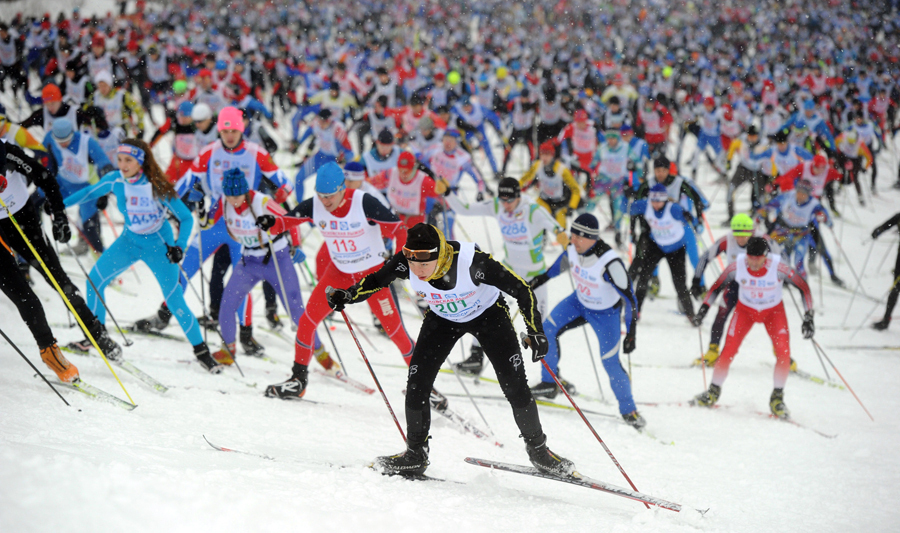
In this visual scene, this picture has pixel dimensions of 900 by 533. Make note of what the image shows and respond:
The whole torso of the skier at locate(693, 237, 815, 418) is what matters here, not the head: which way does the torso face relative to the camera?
toward the camera

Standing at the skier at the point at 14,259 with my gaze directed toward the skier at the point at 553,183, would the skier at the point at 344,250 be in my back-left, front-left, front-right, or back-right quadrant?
front-right

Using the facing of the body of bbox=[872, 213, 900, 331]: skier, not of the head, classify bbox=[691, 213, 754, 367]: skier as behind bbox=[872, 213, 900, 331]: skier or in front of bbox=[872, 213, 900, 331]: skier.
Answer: in front

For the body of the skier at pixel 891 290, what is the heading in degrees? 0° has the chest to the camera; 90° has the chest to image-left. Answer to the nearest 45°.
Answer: approximately 45°

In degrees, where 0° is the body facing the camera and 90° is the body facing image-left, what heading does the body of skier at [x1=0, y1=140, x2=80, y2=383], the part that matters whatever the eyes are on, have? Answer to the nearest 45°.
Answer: approximately 315°

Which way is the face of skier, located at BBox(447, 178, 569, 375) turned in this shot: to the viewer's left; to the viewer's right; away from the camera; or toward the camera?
toward the camera

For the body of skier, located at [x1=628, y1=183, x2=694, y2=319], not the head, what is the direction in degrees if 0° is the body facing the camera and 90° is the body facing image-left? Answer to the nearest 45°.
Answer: approximately 0°

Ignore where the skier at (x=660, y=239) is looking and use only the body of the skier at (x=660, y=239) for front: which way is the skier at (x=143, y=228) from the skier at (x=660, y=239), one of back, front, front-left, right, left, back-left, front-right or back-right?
front-right

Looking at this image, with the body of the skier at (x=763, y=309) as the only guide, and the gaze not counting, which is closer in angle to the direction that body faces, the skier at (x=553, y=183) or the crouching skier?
the crouching skier
